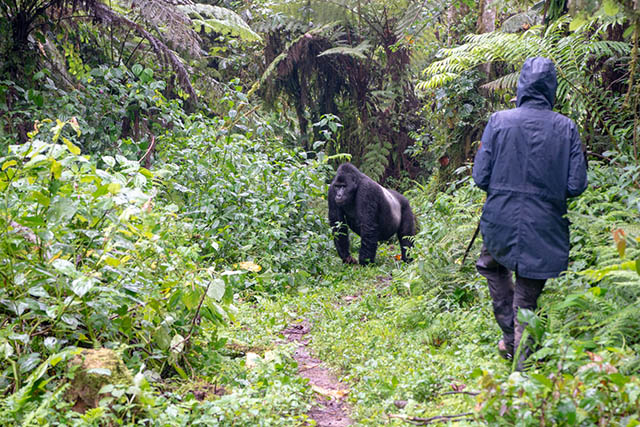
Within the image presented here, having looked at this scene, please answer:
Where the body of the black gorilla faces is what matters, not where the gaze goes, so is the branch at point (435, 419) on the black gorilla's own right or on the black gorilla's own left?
on the black gorilla's own left

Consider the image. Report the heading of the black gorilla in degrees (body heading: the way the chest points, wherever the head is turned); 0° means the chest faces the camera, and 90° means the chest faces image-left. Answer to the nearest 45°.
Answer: approximately 45°

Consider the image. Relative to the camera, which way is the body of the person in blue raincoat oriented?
away from the camera

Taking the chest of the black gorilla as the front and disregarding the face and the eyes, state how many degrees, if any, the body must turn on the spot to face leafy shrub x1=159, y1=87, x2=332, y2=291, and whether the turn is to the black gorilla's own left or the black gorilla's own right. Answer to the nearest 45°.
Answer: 0° — it already faces it

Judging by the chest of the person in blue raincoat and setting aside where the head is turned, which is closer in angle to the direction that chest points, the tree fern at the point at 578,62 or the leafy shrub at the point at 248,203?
the tree fern

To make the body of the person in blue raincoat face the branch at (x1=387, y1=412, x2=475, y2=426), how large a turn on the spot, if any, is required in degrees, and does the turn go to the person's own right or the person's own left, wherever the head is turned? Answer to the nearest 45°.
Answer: approximately 180°

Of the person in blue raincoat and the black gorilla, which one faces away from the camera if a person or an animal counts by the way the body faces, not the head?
the person in blue raincoat

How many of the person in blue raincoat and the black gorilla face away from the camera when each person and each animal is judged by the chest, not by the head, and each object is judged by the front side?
1

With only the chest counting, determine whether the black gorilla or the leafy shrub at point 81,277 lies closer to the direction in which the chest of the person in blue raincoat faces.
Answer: the black gorilla

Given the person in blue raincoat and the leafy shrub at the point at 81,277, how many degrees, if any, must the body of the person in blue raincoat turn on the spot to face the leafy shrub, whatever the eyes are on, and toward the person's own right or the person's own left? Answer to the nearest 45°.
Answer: approximately 135° to the person's own left

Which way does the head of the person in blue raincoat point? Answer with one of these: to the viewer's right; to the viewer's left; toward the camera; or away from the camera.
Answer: away from the camera
